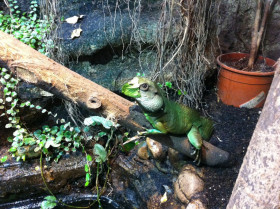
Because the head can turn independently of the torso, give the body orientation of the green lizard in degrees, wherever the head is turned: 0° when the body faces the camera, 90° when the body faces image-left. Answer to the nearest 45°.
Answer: approximately 90°

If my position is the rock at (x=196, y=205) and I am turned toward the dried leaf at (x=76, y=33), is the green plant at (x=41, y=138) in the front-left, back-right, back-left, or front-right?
front-left

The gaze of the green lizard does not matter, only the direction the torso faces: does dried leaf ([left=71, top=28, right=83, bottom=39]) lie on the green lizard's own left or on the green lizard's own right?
on the green lizard's own right

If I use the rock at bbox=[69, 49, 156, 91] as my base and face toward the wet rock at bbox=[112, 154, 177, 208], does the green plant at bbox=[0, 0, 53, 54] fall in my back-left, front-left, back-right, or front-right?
back-right

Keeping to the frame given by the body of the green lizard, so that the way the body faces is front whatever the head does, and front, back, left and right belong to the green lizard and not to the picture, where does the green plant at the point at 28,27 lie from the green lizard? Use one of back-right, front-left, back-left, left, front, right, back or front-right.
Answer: front-right
